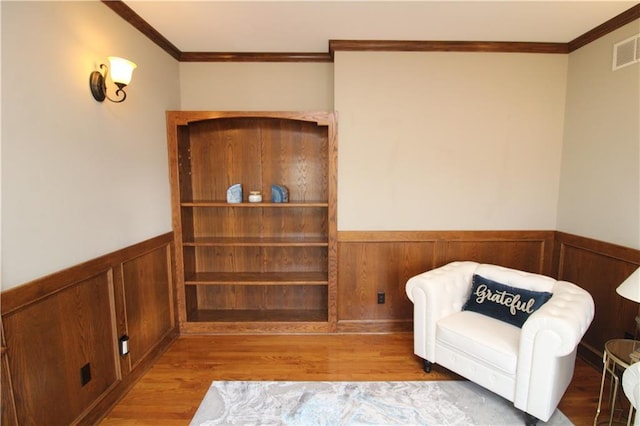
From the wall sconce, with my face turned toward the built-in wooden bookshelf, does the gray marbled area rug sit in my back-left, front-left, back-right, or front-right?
front-right

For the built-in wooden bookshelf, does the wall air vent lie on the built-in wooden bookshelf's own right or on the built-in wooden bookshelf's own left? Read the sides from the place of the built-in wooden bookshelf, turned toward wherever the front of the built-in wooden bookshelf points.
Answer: on the built-in wooden bookshelf's own left

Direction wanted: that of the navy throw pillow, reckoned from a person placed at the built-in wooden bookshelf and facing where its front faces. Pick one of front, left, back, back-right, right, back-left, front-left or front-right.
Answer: front-left

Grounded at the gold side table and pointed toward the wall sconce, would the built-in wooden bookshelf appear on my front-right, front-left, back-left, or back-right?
front-right

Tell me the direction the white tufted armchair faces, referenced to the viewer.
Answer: facing the viewer and to the left of the viewer

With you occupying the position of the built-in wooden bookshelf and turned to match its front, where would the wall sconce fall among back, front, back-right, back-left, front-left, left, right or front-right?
front-right

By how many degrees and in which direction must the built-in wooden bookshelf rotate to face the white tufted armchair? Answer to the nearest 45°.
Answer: approximately 45° to its left

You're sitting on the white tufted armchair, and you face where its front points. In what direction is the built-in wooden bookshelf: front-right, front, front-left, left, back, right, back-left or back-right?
front-right

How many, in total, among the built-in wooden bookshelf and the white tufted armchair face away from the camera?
0

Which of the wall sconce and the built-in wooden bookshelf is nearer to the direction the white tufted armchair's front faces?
the wall sconce

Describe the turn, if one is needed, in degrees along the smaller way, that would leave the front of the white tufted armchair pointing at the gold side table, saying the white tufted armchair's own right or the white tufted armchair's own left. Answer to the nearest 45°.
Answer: approximately 135° to the white tufted armchair's own left

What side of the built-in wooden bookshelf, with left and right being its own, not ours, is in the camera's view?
front

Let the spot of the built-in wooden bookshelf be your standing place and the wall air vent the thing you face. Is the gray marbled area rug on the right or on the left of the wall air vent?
right
